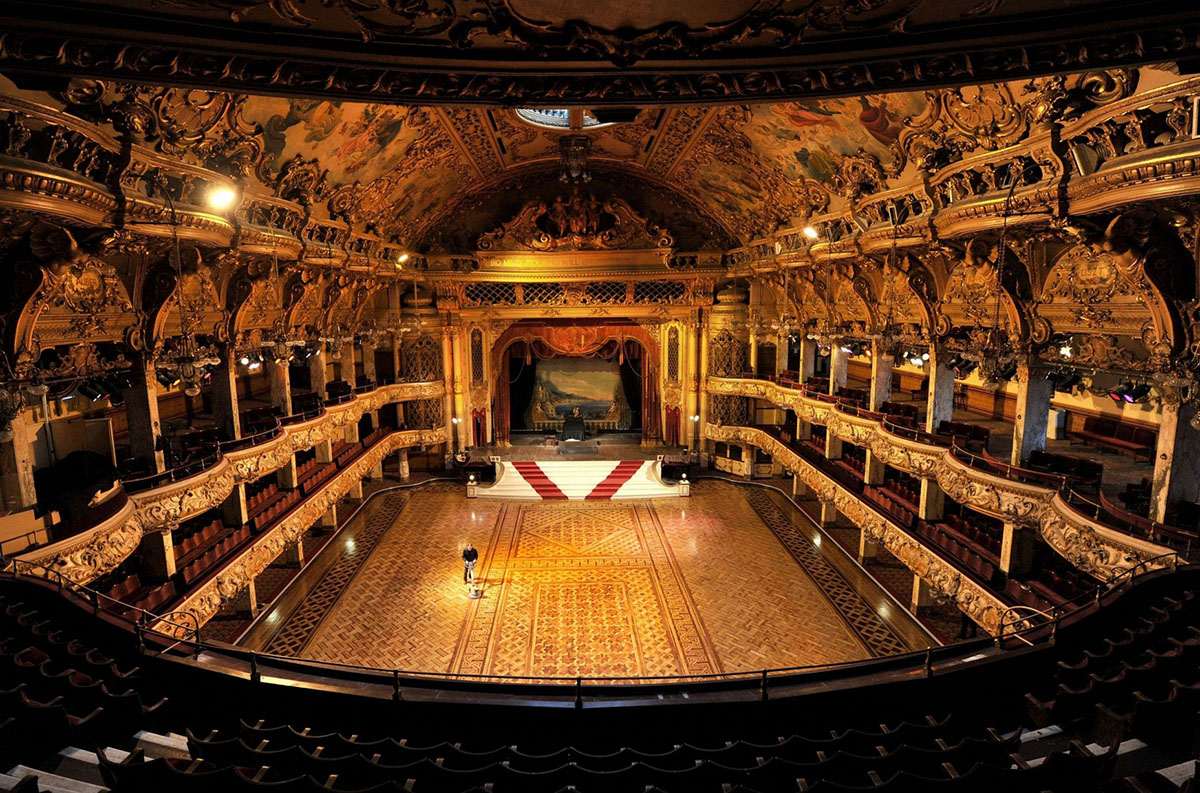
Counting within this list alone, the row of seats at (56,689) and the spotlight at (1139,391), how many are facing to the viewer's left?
1

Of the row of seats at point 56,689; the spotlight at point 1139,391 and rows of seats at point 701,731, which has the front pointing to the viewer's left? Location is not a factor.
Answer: the spotlight

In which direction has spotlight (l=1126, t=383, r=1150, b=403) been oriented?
to the viewer's left

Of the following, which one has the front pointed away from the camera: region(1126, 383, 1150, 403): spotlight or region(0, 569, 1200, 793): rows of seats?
the rows of seats

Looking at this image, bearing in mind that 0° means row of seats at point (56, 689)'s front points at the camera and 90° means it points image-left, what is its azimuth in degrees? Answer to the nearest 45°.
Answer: approximately 225°

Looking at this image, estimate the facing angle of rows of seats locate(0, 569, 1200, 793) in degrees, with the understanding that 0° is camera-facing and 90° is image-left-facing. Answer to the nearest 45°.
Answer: approximately 180°

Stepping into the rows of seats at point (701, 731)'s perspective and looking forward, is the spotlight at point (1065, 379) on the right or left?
on its right

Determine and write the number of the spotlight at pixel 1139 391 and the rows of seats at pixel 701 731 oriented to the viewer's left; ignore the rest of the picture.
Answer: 1
